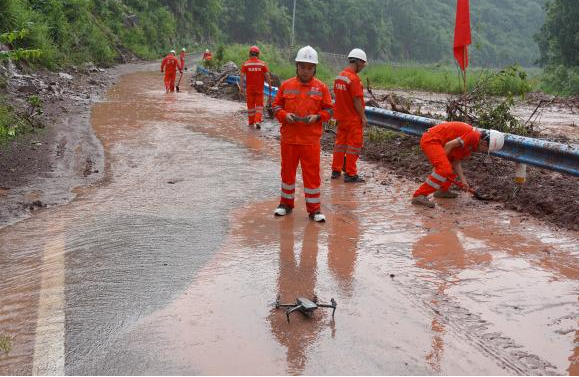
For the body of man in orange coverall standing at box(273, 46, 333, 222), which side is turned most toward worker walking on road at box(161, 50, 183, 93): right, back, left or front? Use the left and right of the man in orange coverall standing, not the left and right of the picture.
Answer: back

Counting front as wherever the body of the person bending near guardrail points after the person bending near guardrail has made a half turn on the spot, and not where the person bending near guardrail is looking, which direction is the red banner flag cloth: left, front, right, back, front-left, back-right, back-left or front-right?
right

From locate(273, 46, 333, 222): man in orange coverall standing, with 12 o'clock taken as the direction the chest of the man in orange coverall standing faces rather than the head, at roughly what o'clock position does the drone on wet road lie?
The drone on wet road is roughly at 12 o'clock from the man in orange coverall standing.

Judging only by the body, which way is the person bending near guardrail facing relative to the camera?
to the viewer's right

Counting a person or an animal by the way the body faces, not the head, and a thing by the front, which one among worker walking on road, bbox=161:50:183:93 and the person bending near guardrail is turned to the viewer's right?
the person bending near guardrail

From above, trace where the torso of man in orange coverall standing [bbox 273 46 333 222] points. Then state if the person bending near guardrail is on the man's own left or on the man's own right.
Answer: on the man's own left

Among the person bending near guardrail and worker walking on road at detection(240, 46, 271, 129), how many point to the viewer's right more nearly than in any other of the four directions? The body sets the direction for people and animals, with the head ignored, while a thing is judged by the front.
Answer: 1
